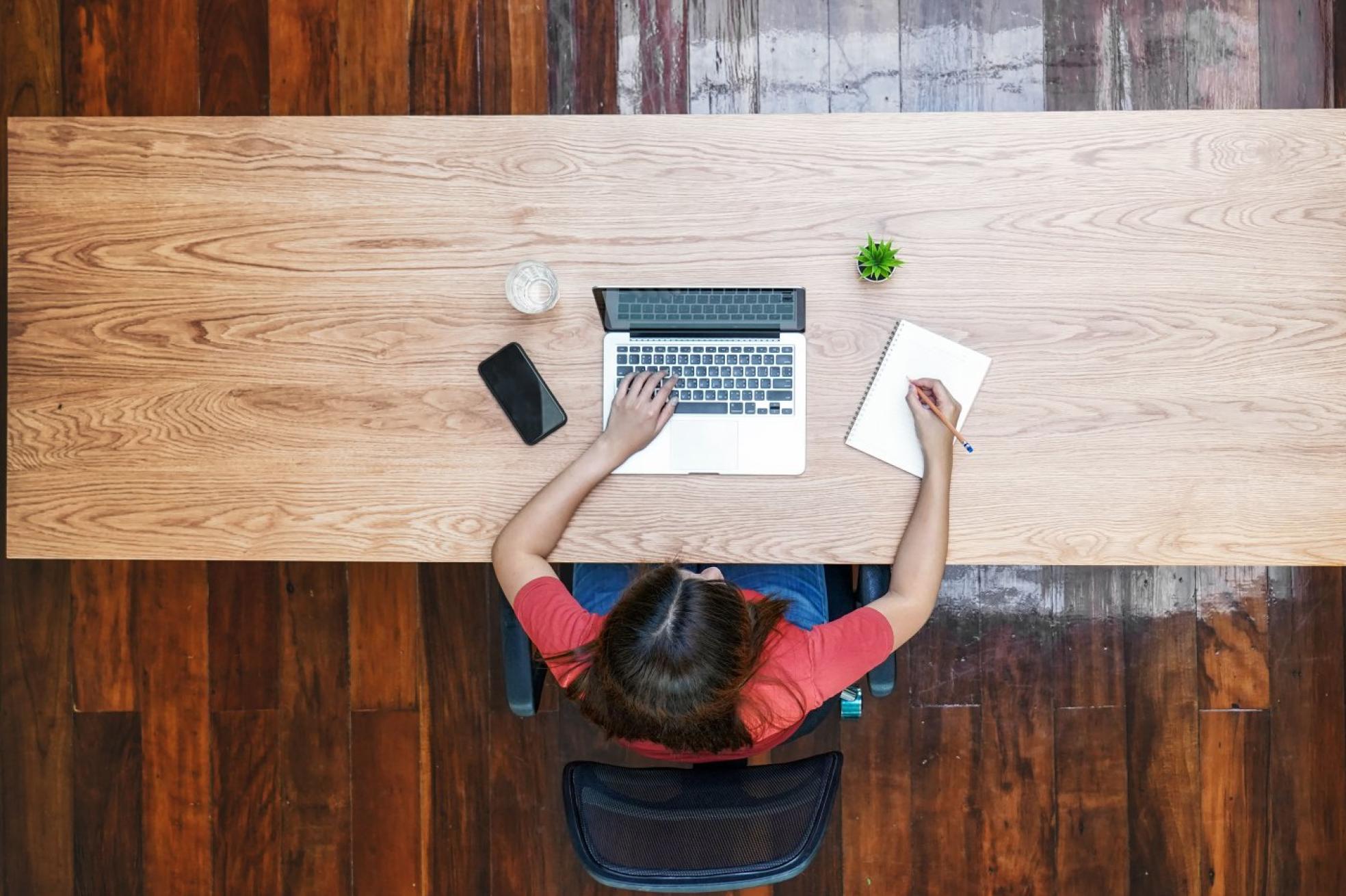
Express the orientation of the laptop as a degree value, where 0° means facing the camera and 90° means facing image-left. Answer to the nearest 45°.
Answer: approximately 0°

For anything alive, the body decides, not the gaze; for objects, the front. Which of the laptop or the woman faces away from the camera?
the woman

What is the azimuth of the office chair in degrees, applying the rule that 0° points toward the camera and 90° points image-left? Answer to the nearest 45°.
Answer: approximately 180°

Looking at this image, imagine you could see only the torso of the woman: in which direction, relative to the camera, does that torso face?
away from the camera

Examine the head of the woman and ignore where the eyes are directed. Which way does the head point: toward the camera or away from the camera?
away from the camera

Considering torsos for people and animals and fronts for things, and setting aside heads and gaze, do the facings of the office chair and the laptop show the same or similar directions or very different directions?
very different directions

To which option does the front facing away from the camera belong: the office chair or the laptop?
the office chair

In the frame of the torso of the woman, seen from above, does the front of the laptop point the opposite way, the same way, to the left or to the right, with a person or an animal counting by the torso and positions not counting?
the opposite way
